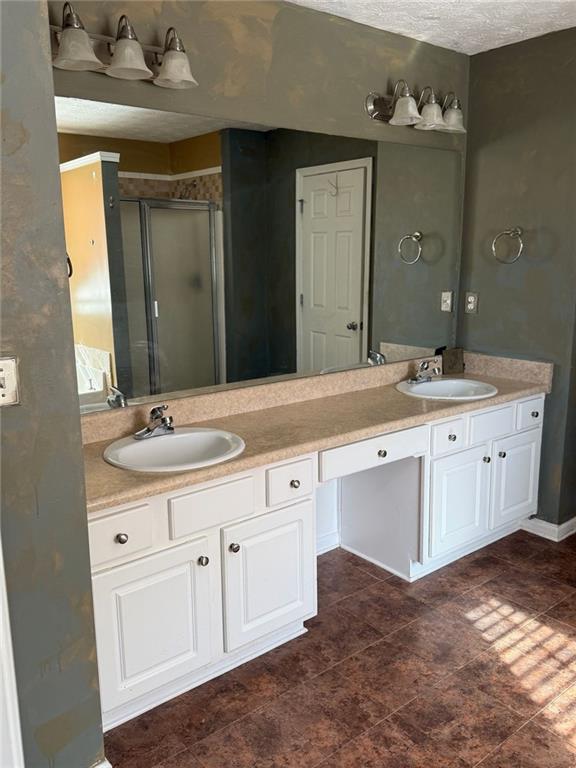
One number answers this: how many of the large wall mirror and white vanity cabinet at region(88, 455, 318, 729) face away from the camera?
0

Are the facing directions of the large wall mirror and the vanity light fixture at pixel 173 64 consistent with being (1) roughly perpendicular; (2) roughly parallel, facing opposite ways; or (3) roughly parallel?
roughly parallel

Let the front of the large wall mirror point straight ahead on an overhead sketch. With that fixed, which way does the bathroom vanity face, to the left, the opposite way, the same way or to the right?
the same way

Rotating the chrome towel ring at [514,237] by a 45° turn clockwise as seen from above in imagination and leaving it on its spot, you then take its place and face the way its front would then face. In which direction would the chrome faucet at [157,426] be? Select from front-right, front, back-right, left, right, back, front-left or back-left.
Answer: front-left

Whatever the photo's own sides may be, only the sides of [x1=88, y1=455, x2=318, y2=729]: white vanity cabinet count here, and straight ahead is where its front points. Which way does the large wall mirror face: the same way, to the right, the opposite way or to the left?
the same way

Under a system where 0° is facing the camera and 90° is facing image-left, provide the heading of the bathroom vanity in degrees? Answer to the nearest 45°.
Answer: approximately 315°

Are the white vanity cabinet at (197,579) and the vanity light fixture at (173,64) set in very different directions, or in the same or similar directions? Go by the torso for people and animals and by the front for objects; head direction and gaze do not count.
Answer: same or similar directions

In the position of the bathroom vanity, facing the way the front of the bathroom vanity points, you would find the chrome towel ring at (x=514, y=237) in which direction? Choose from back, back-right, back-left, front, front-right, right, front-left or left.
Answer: left

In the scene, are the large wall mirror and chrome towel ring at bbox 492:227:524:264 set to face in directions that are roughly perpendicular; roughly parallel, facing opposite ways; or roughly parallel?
roughly perpendicular

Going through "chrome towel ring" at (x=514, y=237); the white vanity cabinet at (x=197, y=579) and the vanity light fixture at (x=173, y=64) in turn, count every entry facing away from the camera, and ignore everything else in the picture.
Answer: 0

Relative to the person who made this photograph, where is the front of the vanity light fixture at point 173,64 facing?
facing the viewer and to the right of the viewer

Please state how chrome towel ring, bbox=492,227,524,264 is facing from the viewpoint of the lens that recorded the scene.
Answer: facing the viewer and to the left of the viewer

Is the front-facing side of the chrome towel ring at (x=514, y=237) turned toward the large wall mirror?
yes
